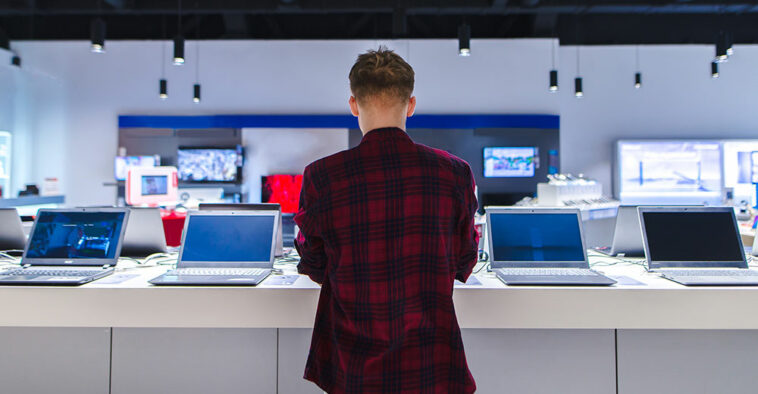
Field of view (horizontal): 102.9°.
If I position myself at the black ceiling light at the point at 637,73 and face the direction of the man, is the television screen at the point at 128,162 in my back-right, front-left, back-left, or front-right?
front-right

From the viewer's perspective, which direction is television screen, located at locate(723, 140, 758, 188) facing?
toward the camera

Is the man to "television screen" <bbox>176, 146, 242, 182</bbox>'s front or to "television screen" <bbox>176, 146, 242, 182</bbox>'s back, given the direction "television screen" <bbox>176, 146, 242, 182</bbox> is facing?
to the front

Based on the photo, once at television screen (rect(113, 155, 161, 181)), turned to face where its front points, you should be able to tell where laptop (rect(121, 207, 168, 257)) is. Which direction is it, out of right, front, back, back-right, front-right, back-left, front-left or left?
front

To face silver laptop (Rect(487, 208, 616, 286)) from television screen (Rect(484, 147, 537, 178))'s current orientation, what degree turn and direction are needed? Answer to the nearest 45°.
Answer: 0° — it already faces it

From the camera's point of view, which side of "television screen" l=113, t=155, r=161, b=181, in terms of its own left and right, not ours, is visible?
front

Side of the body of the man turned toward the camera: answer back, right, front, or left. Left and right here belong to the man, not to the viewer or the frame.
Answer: back

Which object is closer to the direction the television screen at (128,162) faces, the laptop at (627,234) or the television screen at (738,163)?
the laptop

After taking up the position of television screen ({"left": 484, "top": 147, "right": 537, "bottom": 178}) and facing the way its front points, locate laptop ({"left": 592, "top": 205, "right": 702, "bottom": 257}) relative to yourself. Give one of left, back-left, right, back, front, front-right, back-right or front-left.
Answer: front

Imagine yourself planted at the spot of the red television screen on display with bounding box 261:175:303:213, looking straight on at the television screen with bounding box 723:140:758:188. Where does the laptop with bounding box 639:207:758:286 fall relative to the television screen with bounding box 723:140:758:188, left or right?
right

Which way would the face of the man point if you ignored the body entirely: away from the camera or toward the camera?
away from the camera

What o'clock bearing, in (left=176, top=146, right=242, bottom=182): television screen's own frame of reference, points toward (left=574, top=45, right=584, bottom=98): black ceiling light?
The black ceiling light is roughly at 10 o'clock from the television screen.

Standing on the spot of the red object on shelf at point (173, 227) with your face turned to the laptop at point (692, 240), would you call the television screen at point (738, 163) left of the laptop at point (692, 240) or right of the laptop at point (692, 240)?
left

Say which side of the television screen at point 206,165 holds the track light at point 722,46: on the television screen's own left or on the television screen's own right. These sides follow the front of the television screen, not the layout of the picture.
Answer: on the television screen's own left

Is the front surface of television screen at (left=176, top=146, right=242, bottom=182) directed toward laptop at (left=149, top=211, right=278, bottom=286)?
yes

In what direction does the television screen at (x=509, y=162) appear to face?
toward the camera

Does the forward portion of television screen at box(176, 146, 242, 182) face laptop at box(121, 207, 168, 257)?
yes

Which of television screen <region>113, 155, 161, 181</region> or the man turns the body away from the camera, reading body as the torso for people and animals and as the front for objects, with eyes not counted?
the man
